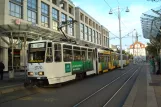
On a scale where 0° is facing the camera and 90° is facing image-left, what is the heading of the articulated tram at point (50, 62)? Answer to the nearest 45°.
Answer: approximately 45°
